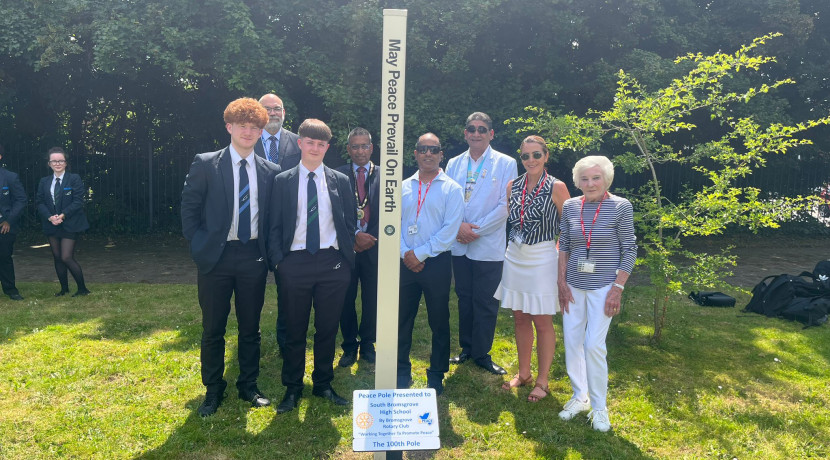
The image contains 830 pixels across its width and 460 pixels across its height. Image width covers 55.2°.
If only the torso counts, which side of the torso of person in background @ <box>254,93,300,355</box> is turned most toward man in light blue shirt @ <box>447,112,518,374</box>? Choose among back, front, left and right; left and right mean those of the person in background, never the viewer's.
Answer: left

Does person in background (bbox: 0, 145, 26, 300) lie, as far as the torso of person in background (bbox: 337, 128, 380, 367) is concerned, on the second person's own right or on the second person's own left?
on the second person's own right

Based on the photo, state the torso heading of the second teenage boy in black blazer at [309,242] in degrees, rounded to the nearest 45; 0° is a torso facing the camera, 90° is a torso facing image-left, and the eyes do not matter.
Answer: approximately 0°

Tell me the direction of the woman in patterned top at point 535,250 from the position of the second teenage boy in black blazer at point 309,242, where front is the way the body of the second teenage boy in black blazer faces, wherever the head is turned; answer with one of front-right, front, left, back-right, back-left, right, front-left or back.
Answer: left

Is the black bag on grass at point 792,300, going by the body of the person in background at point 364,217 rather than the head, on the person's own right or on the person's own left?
on the person's own left

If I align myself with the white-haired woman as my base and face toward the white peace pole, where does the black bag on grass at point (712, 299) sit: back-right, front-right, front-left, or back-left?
back-right

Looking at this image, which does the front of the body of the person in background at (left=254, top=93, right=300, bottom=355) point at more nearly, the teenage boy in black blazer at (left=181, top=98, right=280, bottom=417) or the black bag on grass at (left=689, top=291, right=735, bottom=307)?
the teenage boy in black blazer

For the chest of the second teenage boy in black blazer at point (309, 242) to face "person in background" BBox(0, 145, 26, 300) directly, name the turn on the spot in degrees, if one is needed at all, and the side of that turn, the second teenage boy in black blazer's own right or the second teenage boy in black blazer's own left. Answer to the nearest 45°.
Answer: approximately 135° to the second teenage boy in black blazer's own right
